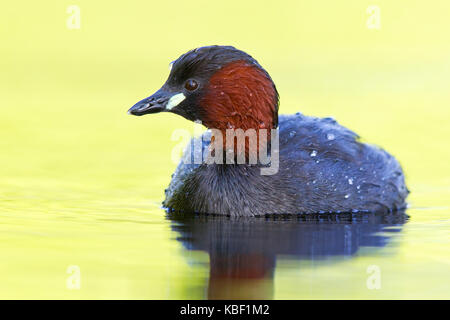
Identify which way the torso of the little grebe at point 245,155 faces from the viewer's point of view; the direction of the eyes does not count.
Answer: to the viewer's left
